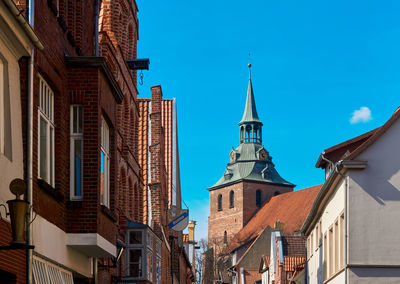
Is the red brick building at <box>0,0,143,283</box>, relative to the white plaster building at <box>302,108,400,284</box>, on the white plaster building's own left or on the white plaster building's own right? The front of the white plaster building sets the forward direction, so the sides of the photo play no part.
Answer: on the white plaster building's own left

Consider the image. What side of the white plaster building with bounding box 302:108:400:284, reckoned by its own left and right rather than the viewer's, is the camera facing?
left
